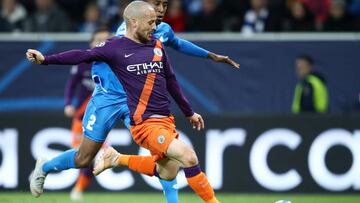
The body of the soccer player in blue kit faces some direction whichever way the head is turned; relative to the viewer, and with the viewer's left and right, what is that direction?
facing the viewer and to the right of the viewer
